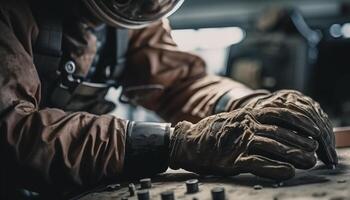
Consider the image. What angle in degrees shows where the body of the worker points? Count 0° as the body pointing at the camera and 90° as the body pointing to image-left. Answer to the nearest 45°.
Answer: approximately 315°
